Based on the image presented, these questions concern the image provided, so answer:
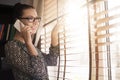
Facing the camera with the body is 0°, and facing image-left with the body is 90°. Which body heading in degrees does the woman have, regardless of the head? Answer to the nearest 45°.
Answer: approximately 315°

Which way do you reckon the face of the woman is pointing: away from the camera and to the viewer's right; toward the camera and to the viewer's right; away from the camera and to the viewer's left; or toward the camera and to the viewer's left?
toward the camera and to the viewer's right
